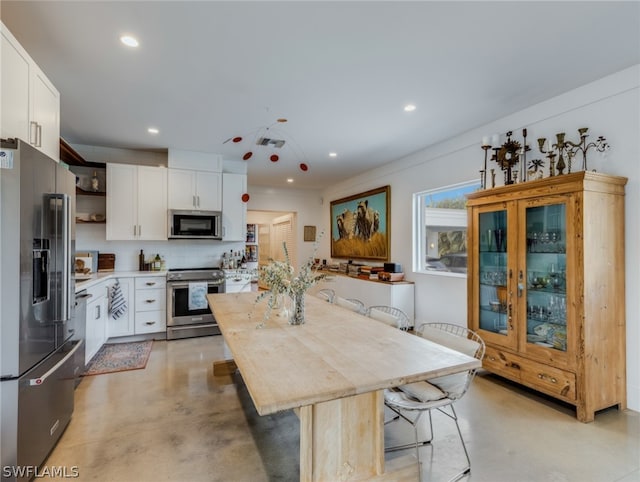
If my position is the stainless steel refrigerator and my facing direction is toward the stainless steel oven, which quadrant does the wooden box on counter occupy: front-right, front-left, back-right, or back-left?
front-left

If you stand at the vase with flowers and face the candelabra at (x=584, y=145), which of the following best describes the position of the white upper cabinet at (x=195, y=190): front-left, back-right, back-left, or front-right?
back-left

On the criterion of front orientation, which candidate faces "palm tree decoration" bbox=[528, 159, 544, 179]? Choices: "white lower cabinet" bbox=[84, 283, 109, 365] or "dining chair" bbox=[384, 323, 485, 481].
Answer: the white lower cabinet

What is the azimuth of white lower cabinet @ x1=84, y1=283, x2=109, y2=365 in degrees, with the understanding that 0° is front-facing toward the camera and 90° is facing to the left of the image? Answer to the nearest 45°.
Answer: approximately 315°

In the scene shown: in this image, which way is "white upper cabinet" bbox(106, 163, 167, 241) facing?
toward the camera

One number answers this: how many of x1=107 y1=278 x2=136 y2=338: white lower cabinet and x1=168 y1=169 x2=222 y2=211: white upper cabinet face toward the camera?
2

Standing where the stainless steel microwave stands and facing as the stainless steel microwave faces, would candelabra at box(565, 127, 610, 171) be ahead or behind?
ahead

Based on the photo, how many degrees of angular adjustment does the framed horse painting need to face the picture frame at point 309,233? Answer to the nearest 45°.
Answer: approximately 90° to its right

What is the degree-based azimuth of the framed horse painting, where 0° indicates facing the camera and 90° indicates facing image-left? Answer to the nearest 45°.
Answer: approximately 45°

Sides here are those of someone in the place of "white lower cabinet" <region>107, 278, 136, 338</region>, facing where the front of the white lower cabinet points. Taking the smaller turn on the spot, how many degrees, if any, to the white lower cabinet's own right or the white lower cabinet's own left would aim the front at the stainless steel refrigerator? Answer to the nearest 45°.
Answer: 0° — it already faces it

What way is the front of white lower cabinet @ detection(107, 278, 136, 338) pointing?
toward the camera

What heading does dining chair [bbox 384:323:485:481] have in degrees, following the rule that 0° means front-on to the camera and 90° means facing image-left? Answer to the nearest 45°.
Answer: approximately 45°

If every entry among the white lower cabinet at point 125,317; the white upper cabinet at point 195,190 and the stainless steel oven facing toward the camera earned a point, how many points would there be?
3

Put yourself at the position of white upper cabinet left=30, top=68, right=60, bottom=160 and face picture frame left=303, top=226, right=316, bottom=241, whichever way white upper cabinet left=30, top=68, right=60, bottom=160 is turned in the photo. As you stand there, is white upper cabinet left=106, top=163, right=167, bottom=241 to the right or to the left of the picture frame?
left

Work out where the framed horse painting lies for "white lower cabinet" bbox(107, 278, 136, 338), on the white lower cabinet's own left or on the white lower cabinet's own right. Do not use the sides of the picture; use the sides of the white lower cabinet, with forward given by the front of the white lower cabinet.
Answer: on the white lower cabinet's own left

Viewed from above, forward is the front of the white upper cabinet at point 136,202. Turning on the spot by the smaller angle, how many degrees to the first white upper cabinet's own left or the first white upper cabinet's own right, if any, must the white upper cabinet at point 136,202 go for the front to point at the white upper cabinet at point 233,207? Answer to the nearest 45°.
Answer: approximately 90° to the first white upper cabinet's own left

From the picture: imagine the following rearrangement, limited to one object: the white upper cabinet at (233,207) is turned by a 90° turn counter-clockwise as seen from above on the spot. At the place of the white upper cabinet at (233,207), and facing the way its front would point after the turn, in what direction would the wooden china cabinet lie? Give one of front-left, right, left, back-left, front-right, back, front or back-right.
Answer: front-right

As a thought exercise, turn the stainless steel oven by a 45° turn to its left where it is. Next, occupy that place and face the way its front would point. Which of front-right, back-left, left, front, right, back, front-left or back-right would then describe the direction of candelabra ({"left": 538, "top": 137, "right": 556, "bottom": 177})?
front
